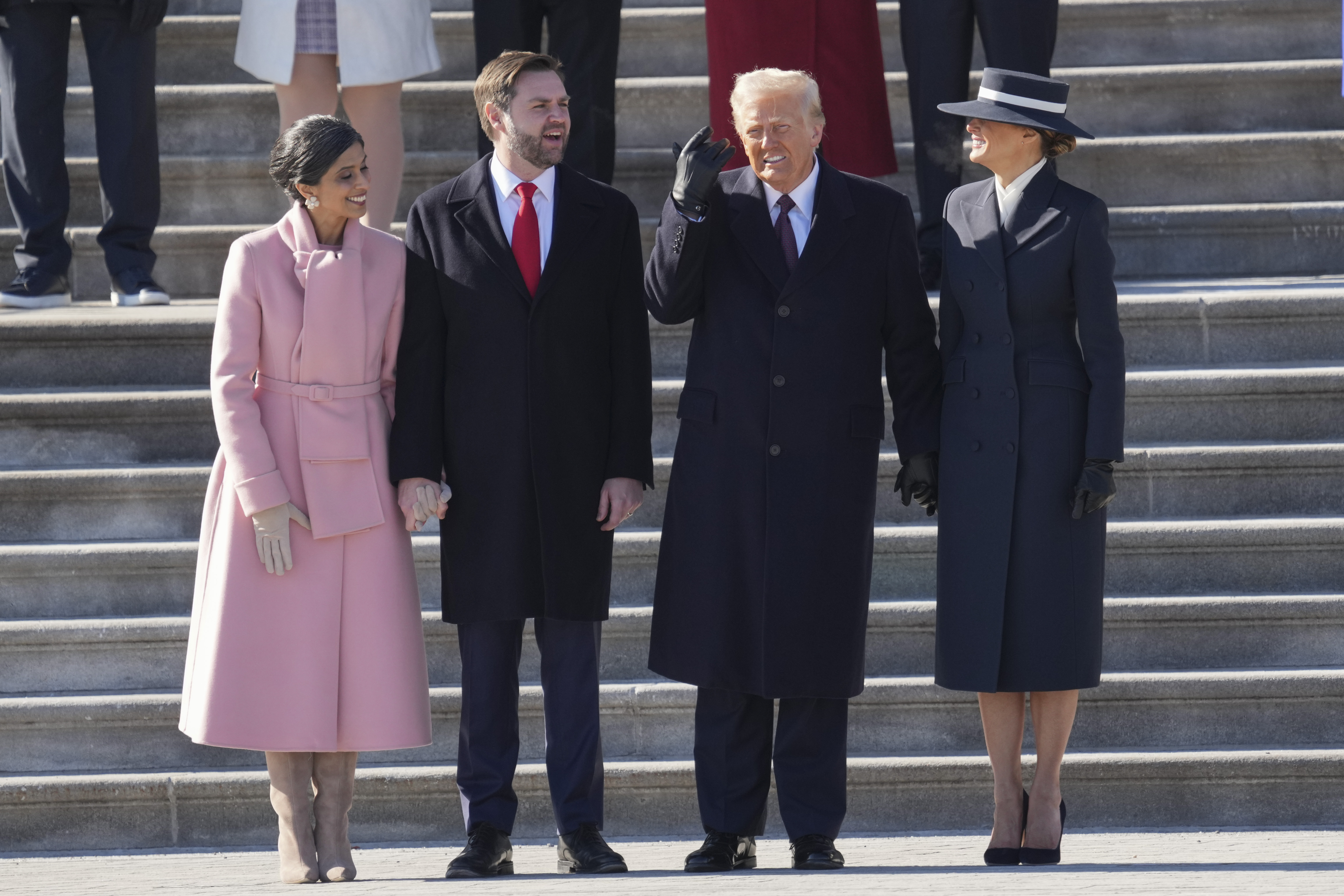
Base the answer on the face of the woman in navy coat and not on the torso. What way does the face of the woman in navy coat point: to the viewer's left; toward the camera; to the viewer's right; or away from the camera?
to the viewer's left

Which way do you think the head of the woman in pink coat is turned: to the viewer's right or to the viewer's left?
to the viewer's right

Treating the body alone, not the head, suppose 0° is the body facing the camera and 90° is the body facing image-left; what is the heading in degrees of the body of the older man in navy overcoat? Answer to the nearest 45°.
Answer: approximately 0°

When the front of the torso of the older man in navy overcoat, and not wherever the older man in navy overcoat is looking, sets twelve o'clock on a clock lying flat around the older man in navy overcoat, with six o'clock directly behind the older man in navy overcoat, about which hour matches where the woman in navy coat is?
The woman in navy coat is roughly at 9 o'clock from the older man in navy overcoat.

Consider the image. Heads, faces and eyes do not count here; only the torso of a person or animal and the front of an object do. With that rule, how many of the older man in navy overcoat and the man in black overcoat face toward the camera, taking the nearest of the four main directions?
2

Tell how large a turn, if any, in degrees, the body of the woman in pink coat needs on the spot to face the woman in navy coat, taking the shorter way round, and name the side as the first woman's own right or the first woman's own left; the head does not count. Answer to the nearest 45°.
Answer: approximately 90° to the first woman's own left
